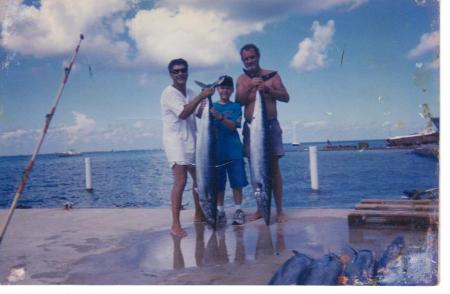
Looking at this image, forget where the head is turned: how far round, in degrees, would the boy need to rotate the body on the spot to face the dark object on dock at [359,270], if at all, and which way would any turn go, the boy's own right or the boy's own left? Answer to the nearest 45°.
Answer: approximately 45° to the boy's own left

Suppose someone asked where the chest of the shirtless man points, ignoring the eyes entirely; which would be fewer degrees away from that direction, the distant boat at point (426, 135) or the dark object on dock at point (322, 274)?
the dark object on dock
